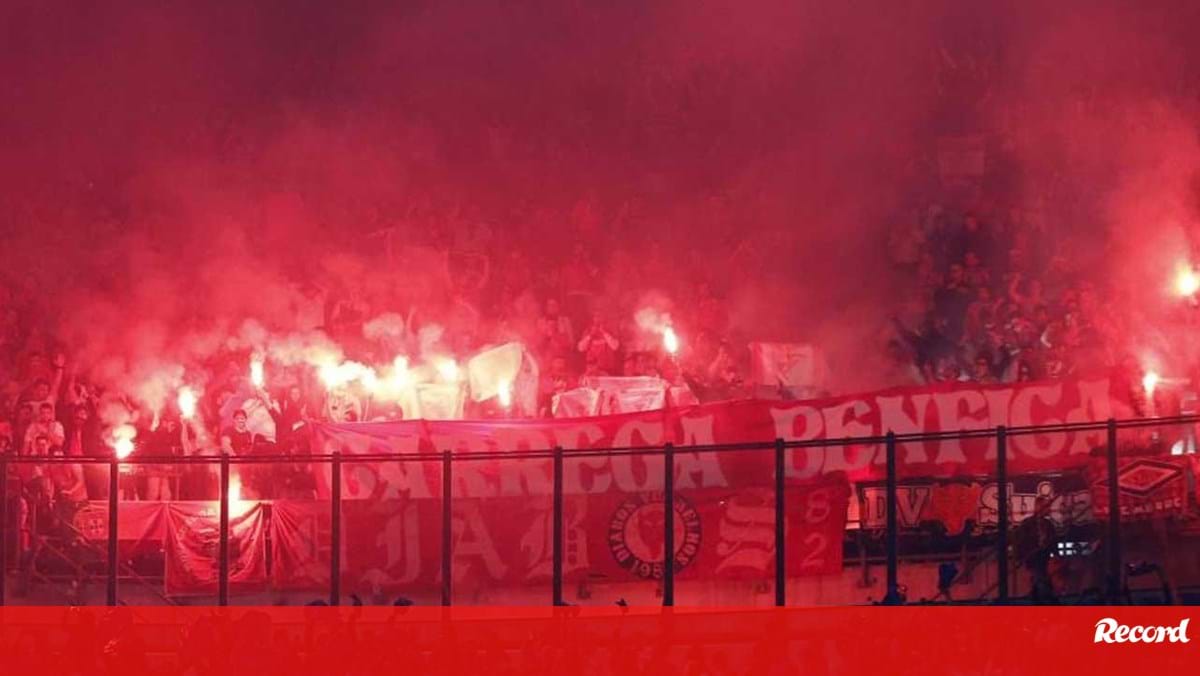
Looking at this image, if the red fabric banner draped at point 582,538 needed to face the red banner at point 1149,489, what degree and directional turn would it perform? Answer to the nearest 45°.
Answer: approximately 90° to its left

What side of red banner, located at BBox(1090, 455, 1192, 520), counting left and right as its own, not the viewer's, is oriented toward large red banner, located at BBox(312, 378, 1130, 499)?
right

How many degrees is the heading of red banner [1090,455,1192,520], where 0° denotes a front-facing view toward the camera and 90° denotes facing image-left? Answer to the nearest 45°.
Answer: approximately 0°

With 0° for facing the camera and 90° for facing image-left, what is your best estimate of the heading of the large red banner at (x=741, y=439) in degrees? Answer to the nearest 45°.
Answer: approximately 0°

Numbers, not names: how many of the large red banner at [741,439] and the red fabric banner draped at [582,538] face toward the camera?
2

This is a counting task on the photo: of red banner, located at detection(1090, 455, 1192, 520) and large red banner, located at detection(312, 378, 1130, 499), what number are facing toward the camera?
2

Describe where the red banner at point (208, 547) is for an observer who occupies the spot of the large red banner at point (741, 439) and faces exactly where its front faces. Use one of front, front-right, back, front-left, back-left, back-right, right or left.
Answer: right

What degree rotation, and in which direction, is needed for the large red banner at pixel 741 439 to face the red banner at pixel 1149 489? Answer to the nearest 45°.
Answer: approximately 45° to its left
